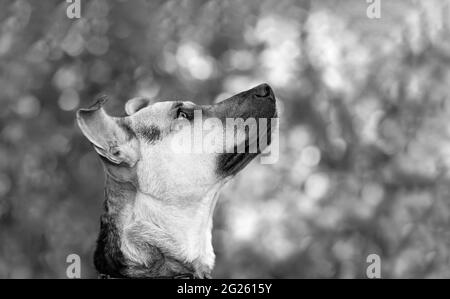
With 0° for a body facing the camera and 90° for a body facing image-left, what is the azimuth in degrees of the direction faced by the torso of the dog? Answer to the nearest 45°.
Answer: approximately 270°
